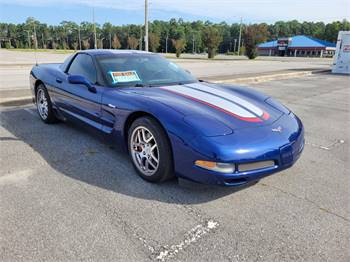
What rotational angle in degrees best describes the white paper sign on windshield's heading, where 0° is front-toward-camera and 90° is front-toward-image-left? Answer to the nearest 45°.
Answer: approximately 315°

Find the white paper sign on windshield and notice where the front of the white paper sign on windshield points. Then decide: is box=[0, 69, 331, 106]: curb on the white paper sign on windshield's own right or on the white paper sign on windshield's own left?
on the white paper sign on windshield's own left

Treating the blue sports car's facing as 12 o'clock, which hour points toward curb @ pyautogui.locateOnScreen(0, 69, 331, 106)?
The curb is roughly at 8 o'clock from the blue sports car.
